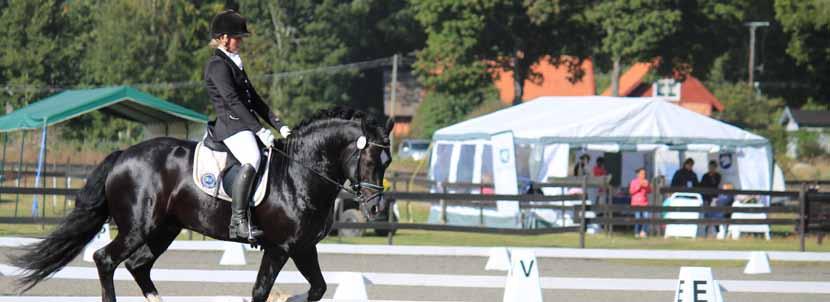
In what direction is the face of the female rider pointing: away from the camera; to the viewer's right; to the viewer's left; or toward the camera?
to the viewer's right

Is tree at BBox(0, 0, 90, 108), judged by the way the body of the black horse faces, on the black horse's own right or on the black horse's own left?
on the black horse's own left

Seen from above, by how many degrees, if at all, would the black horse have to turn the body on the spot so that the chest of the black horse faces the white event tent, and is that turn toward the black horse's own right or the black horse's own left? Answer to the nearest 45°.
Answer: approximately 45° to the black horse's own left

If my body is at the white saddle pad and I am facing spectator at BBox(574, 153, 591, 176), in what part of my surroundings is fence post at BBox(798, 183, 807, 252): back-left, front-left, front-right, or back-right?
front-right

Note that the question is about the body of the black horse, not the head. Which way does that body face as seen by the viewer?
to the viewer's right

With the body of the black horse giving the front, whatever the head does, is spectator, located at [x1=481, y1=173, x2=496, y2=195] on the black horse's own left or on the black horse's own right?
on the black horse's own left

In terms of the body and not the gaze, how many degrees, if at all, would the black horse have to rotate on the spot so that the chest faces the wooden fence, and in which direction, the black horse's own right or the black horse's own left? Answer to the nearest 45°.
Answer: approximately 45° to the black horse's own left
